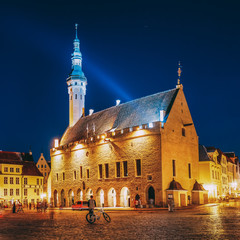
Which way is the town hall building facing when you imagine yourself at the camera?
facing the viewer and to the left of the viewer
